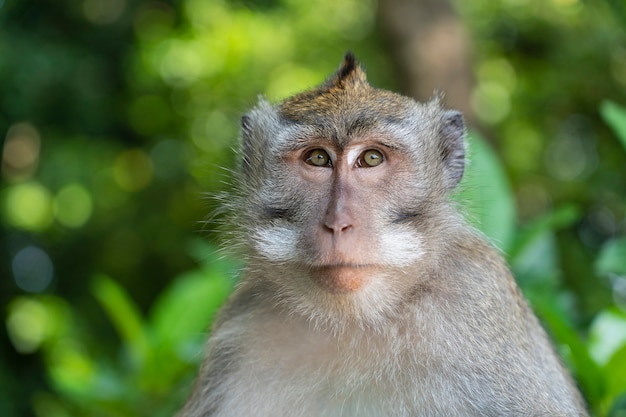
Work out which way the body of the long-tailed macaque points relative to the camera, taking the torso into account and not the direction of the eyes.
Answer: toward the camera

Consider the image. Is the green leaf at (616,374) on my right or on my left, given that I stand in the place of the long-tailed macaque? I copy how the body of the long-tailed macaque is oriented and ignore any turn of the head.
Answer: on my left

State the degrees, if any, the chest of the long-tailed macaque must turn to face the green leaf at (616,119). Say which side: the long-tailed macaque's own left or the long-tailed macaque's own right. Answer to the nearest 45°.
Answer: approximately 135° to the long-tailed macaque's own left

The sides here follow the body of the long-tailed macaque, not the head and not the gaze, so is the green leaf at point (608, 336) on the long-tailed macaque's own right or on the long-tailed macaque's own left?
on the long-tailed macaque's own left

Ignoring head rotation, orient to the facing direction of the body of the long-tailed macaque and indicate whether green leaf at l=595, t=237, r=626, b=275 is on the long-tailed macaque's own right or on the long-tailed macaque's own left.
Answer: on the long-tailed macaque's own left

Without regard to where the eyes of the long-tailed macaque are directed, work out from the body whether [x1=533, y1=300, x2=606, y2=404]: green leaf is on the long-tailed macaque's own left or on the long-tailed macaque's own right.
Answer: on the long-tailed macaque's own left

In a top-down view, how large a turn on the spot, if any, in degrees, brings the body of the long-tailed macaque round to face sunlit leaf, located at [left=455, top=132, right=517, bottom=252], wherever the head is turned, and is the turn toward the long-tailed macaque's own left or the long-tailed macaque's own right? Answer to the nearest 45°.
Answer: approximately 135° to the long-tailed macaque's own left
